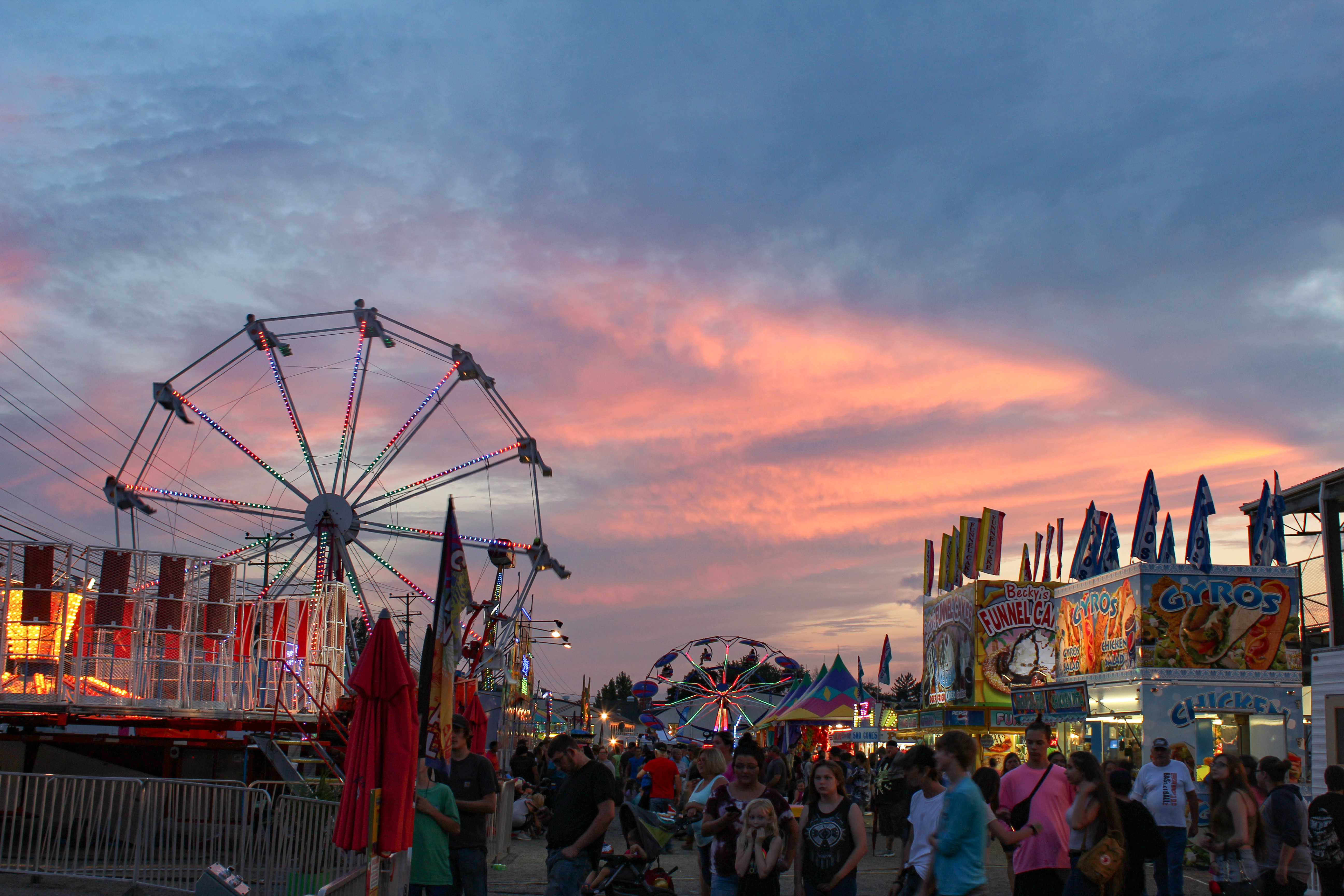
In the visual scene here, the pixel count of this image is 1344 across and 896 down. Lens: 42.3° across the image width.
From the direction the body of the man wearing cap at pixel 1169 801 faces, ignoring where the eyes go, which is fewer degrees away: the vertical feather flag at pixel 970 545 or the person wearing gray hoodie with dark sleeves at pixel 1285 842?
the person wearing gray hoodie with dark sleeves

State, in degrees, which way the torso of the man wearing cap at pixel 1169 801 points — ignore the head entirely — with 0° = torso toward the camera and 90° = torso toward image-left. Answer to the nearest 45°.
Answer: approximately 0°

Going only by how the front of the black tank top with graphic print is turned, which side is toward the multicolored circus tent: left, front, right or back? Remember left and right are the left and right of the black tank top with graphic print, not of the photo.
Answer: back

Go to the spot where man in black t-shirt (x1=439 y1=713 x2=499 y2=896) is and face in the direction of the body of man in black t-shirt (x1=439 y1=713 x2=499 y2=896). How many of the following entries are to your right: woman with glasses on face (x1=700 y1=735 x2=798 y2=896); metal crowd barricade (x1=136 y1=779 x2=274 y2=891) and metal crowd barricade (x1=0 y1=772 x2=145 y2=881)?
2

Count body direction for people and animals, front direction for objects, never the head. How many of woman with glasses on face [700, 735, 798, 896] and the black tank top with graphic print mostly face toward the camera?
2

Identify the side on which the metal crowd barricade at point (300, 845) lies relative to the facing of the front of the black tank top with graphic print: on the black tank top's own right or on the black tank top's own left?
on the black tank top's own right

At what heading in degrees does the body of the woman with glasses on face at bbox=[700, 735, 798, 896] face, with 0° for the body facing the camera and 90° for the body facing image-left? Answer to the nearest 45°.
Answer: approximately 0°

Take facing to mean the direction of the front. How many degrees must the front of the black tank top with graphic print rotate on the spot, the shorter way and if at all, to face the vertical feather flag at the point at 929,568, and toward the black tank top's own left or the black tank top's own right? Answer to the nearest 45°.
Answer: approximately 180°

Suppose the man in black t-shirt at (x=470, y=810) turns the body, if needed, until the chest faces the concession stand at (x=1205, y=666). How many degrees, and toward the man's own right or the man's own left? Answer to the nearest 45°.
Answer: approximately 180°
